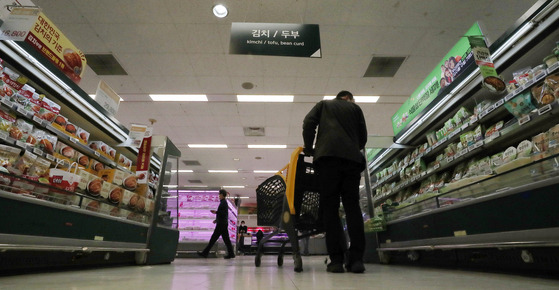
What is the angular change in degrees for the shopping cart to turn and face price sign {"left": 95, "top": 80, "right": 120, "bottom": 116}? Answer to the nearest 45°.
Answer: approximately 45° to its left

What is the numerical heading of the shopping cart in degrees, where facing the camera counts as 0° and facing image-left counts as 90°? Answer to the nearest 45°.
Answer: approximately 135°

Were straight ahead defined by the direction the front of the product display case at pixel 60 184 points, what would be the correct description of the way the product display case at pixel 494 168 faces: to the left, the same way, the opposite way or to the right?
the opposite way

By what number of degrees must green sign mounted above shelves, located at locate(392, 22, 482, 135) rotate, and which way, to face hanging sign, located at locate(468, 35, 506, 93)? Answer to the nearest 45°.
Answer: approximately 45° to its left

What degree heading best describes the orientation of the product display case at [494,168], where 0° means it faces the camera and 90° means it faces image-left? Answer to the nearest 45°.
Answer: approximately 45°

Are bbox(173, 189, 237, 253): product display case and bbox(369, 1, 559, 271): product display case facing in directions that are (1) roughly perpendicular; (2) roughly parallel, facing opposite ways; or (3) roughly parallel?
roughly perpendicular

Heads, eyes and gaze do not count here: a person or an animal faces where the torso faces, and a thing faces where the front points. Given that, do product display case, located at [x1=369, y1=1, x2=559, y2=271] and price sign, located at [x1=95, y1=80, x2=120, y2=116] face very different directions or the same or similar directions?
very different directions

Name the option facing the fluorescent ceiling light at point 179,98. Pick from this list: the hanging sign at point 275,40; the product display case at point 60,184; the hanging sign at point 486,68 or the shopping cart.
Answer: the shopping cart

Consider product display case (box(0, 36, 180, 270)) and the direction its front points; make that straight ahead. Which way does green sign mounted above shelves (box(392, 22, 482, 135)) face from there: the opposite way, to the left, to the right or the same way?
the opposite way

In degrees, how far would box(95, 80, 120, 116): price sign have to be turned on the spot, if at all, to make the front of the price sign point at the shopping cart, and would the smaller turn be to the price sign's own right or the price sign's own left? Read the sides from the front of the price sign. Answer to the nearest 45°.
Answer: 0° — it already faces it
